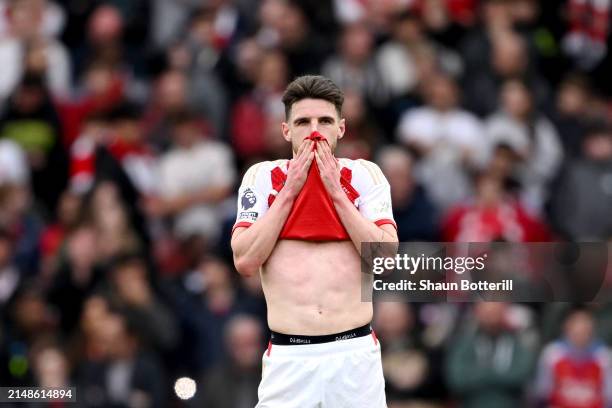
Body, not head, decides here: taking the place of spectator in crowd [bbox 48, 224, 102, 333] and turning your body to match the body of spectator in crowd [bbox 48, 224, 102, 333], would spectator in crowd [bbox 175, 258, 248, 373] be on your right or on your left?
on your left

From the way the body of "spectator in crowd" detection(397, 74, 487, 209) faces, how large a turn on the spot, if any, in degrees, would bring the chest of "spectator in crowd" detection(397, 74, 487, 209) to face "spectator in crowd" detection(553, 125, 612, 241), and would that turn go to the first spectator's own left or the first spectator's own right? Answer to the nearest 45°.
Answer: approximately 90° to the first spectator's own left

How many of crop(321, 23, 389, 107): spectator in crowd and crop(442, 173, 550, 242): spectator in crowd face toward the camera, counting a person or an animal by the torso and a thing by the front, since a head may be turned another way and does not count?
2

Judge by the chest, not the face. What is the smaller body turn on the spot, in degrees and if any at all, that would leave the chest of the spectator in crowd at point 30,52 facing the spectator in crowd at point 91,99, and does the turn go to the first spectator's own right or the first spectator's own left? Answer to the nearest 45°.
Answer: approximately 45° to the first spectator's own left

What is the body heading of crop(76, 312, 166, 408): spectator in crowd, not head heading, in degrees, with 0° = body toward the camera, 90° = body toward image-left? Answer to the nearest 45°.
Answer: approximately 0°

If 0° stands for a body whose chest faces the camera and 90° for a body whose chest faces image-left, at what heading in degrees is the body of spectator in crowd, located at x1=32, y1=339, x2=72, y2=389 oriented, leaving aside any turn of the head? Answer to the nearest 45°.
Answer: approximately 0°

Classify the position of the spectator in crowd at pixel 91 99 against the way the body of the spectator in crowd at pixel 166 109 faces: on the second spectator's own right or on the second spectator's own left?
on the second spectator's own right
